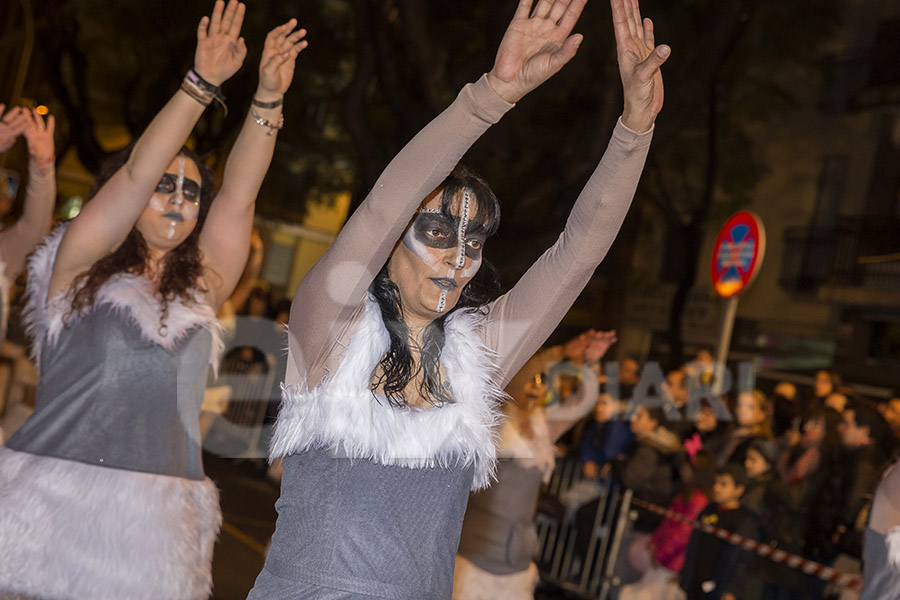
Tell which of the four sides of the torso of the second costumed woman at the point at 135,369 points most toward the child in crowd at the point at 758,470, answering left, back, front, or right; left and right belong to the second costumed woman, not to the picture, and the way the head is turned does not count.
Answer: left

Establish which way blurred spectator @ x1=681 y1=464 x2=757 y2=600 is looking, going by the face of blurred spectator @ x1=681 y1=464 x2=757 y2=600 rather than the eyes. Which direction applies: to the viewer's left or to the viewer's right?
to the viewer's left

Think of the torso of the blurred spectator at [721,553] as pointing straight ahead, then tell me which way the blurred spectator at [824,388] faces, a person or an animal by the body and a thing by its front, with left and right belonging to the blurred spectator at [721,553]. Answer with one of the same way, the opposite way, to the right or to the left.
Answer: the same way

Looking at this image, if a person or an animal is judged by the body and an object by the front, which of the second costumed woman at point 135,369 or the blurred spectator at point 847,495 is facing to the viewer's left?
the blurred spectator

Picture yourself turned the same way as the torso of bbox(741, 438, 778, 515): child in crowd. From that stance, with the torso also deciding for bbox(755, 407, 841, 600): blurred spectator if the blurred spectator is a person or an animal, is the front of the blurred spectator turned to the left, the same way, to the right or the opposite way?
the same way

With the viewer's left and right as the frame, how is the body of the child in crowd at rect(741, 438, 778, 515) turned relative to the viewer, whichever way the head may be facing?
facing the viewer and to the left of the viewer

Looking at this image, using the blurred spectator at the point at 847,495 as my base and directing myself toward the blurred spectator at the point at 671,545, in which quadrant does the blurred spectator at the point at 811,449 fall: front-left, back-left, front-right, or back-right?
front-right

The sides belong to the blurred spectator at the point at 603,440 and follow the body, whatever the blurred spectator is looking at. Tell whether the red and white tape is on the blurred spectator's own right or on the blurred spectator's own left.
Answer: on the blurred spectator's own left

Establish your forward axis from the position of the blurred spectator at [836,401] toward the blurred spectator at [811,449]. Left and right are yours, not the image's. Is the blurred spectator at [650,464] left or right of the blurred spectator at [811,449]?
right

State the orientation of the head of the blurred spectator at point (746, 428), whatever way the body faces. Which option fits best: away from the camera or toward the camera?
toward the camera

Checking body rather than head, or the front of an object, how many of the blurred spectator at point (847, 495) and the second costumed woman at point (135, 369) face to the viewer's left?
1

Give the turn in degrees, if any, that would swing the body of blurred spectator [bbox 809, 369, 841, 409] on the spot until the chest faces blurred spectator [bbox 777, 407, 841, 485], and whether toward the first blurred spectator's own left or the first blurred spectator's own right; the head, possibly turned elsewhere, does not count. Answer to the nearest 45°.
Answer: approximately 45° to the first blurred spectator's own left

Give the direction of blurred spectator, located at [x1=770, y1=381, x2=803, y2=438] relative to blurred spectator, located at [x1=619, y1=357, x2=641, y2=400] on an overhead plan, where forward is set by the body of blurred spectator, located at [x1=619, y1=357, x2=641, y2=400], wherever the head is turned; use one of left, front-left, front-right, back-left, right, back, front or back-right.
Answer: left

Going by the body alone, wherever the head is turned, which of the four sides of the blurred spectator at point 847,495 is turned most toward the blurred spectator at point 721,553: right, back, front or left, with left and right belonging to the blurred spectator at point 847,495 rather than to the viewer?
front
